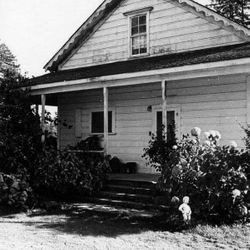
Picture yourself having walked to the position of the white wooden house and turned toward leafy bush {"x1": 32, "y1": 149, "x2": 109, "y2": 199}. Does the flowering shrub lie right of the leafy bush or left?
left

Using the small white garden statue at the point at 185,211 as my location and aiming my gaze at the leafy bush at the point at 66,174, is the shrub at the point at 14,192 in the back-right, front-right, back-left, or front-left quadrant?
front-left

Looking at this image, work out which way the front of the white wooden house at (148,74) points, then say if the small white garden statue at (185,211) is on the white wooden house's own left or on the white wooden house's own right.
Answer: on the white wooden house's own left

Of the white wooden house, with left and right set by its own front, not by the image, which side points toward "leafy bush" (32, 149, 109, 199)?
front

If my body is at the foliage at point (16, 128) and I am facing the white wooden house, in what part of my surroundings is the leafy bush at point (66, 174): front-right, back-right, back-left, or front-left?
front-right

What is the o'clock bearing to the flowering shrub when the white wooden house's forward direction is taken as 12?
The flowering shrub is roughly at 10 o'clock from the white wooden house.

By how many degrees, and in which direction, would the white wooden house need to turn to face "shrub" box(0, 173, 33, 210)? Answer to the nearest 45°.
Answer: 0° — it already faces it

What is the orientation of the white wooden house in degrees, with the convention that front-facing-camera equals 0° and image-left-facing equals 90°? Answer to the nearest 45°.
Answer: approximately 45°

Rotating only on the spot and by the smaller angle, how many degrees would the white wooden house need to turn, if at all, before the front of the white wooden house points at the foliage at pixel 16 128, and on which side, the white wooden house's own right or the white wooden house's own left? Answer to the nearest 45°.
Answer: approximately 45° to the white wooden house's own right
